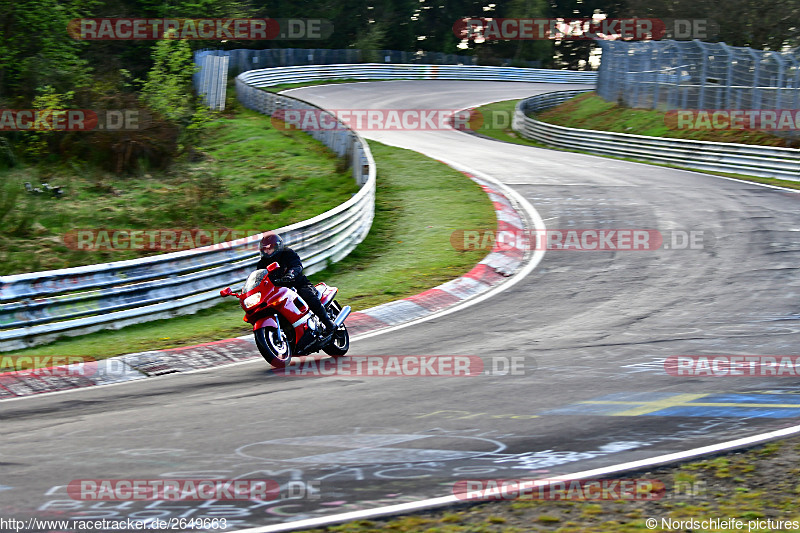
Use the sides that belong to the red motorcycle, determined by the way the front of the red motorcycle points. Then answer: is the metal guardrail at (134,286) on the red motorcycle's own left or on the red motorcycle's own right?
on the red motorcycle's own right

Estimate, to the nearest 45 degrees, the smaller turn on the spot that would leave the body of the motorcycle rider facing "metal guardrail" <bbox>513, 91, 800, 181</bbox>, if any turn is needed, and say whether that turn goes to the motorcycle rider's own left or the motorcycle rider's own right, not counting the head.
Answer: approximately 180°

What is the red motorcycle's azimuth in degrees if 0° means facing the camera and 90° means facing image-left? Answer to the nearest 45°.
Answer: approximately 45°

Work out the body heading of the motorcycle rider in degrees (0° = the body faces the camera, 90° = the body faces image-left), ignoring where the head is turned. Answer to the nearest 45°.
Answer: approximately 45°

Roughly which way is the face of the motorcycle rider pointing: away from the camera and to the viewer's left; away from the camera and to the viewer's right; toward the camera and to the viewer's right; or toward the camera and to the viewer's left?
toward the camera and to the viewer's left

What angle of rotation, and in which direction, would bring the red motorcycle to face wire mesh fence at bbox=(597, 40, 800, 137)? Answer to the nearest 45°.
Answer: approximately 180°

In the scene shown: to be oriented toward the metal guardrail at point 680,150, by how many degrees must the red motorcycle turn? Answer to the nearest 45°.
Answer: approximately 180°
